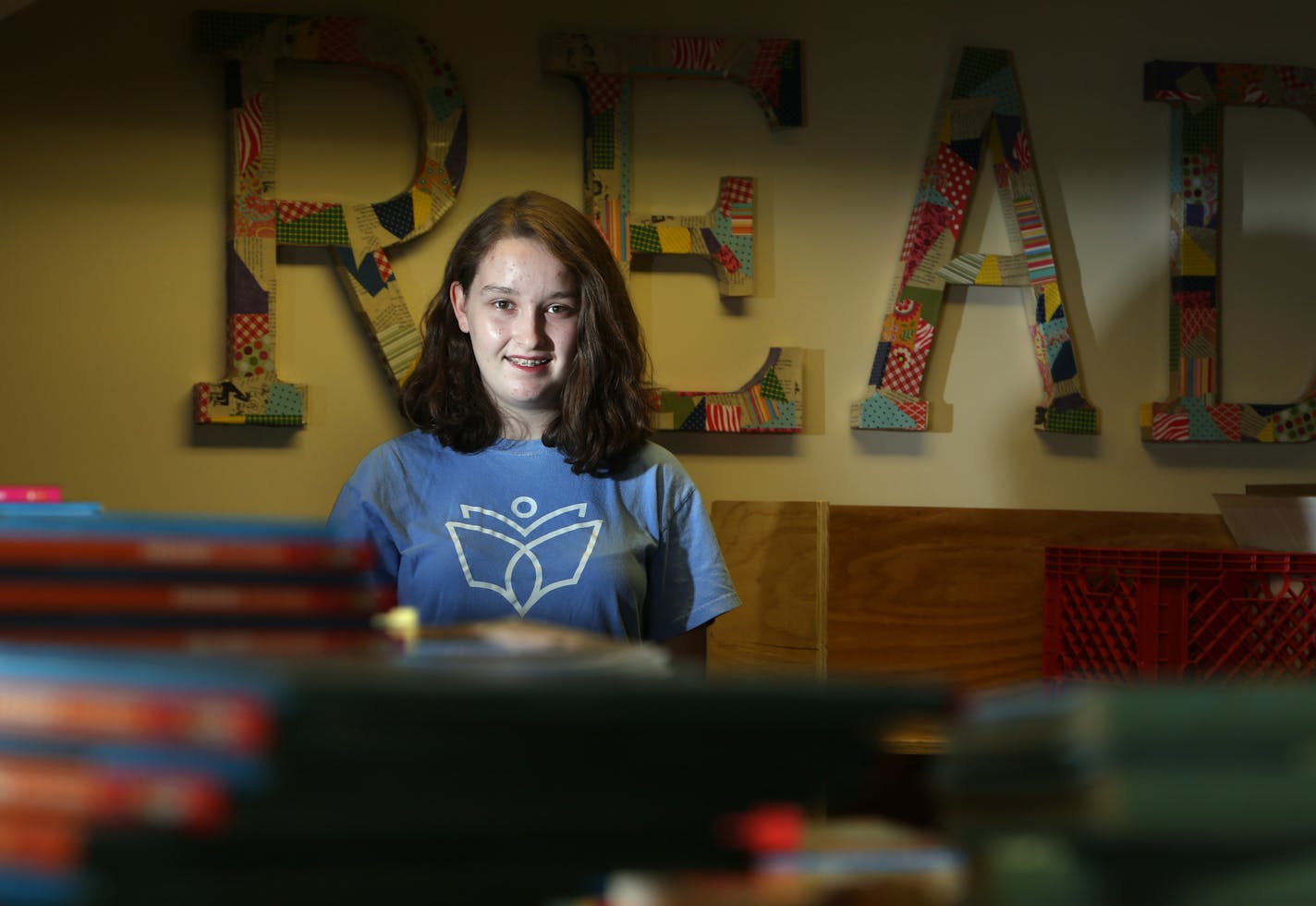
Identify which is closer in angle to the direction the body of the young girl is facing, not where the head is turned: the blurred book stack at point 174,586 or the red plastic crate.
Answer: the blurred book stack

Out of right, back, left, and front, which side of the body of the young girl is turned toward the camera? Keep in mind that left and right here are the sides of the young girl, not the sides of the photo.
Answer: front

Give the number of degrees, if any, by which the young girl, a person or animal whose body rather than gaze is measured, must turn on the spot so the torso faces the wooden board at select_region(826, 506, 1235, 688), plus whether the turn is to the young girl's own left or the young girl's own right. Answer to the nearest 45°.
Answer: approximately 135° to the young girl's own left

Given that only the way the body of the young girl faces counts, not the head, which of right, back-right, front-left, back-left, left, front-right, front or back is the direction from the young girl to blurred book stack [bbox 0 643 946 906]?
front

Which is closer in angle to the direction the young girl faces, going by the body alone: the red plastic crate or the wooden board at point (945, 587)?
the red plastic crate

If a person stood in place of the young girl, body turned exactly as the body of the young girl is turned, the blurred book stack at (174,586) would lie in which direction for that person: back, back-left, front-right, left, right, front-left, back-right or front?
front

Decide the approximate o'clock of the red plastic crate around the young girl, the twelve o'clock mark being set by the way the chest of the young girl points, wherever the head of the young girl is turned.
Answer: The red plastic crate is roughly at 9 o'clock from the young girl.

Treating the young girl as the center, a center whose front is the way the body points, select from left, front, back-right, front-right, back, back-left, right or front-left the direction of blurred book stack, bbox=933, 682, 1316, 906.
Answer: front
